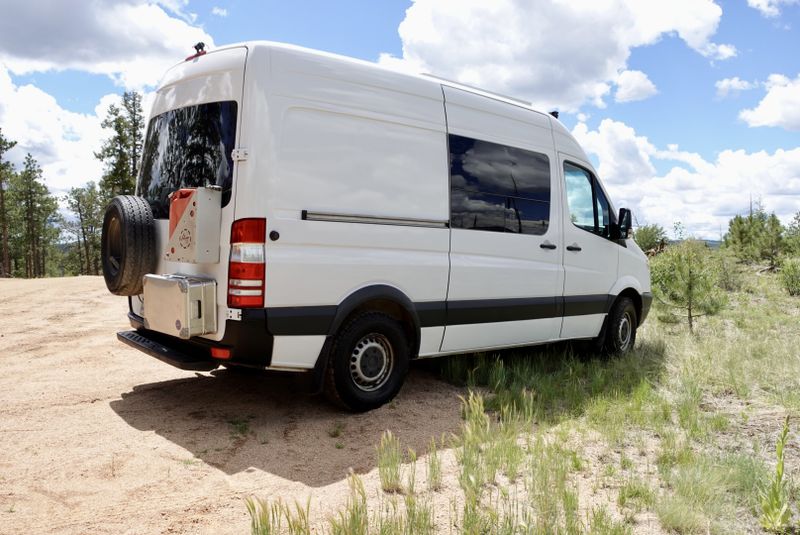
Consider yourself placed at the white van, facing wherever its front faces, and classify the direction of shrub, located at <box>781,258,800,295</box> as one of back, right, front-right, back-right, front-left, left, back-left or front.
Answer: front

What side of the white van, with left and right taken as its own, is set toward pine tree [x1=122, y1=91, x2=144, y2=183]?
left

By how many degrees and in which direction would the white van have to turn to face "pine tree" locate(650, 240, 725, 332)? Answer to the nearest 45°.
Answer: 0° — it already faces it

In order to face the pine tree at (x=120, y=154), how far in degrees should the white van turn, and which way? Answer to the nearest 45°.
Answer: approximately 90° to its left

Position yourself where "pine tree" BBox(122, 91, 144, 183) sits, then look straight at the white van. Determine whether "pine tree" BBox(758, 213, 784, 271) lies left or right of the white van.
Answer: left

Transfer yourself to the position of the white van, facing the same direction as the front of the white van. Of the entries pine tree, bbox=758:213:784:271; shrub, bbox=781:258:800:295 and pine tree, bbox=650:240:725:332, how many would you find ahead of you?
3

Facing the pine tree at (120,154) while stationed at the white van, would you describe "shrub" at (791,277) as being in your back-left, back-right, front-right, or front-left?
front-right

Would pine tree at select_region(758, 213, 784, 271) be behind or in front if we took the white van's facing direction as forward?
in front

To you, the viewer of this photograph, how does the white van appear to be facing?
facing away from the viewer and to the right of the viewer

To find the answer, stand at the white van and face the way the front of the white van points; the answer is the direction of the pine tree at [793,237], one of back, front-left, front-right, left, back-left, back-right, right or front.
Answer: front
